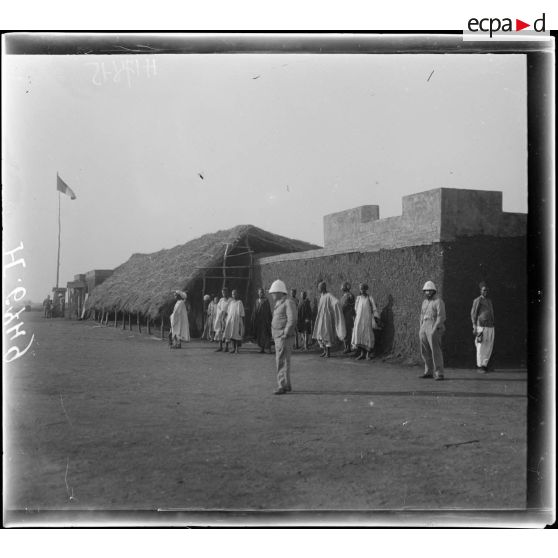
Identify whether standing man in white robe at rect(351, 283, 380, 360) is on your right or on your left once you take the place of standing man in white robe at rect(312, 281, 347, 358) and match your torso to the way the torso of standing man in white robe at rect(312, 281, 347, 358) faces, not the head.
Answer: on your left

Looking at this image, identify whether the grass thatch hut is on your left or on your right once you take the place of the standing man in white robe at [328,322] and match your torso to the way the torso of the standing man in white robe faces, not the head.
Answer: on your right

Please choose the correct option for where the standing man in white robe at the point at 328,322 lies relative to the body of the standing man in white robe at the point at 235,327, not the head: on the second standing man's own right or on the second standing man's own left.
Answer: on the second standing man's own left

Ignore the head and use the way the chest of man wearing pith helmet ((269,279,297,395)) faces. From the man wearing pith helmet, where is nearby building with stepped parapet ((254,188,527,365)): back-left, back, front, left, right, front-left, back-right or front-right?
back

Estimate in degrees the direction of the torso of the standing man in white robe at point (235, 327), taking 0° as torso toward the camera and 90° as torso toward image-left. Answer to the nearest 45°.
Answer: approximately 45°

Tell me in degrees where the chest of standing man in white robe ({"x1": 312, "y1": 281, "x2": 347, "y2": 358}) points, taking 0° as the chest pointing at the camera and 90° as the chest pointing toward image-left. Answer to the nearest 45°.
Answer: approximately 45°
